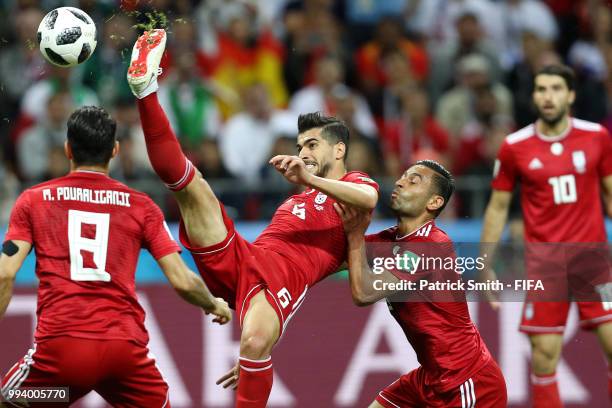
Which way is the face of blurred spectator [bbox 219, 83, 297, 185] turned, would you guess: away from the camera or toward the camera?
toward the camera

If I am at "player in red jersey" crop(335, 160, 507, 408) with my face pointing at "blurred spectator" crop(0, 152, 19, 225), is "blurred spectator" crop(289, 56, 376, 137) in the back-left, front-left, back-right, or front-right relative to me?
front-right

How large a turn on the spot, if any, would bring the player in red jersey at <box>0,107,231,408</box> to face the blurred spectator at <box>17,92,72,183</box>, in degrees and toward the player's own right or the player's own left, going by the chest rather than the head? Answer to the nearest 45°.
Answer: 0° — they already face them

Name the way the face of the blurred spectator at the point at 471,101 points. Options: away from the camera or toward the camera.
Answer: toward the camera

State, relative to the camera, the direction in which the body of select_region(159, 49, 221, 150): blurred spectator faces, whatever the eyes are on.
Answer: toward the camera

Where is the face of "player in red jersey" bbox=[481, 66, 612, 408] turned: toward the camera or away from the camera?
toward the camera

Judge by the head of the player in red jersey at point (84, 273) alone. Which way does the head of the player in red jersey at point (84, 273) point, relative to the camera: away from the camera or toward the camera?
away from the camera

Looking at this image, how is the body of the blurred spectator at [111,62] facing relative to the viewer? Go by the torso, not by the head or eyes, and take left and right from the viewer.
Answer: facing the viewer

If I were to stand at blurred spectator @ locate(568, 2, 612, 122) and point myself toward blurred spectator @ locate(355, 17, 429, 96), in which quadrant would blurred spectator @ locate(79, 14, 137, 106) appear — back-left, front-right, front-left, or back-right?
front-left

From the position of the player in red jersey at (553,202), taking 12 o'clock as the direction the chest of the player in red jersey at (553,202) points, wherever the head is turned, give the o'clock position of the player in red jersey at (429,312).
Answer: the player in red jersey at (429,312) is roughly at 1 o'clock from the player in red jersey at (553,202).

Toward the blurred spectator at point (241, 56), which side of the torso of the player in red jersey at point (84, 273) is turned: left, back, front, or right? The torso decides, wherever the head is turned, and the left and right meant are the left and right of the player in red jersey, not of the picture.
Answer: front

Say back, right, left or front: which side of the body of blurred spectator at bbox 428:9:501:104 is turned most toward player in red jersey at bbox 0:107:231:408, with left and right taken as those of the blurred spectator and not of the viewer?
front
